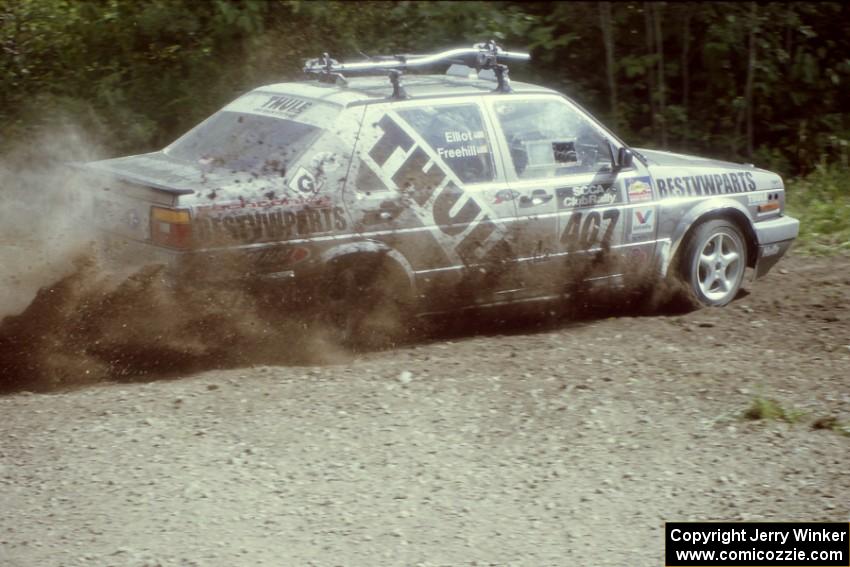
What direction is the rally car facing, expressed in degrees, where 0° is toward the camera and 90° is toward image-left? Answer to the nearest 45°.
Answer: approximately 225°
